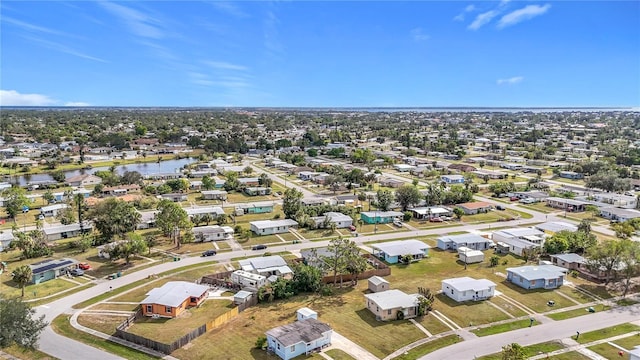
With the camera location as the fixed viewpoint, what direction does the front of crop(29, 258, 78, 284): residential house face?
facing the viewer and to the right of the viewer

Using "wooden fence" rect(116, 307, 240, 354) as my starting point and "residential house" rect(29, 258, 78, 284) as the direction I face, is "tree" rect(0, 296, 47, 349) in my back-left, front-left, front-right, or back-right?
front-left

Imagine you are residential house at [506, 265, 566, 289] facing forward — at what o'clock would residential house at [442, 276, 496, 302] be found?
residential house at [442, 276, 496, 302] is roughly at 3 o'clock from residential house at [506, 265, 566, 289].

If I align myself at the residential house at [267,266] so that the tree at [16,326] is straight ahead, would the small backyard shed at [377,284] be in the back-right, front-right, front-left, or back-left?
back-left

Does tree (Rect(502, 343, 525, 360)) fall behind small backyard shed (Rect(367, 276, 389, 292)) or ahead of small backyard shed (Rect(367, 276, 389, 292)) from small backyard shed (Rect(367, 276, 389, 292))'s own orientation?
ahead

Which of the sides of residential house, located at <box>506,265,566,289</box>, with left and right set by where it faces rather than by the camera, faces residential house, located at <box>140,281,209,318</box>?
right

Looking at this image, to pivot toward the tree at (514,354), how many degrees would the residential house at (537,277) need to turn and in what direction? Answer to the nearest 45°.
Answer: approximately 45° to its right

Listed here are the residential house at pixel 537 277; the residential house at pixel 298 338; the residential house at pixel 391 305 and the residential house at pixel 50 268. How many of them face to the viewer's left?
0

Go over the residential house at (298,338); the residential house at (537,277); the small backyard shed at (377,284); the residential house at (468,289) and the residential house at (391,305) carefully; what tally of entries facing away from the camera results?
0
